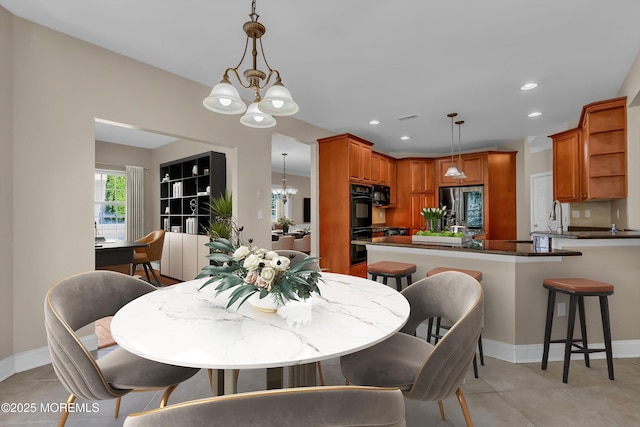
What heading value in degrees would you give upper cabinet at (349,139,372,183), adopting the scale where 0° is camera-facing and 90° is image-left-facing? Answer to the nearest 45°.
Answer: approximately 315°

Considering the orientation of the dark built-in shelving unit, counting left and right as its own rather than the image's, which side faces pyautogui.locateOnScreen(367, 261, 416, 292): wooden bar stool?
left

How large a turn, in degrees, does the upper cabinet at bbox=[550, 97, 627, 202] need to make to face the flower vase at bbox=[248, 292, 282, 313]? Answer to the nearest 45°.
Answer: approximately 45° to its left

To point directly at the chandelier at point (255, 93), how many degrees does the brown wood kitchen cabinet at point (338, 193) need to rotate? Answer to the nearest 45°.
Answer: approximately 45° to its right

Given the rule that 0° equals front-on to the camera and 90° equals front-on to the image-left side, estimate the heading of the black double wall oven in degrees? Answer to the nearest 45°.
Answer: approximately 315°

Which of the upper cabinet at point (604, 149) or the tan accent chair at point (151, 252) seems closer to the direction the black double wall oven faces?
the upper cabinet

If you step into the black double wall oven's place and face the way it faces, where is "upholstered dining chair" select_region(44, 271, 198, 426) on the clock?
The upholstered dining chair is roughly at 2 o'clock from the black double wall oven.

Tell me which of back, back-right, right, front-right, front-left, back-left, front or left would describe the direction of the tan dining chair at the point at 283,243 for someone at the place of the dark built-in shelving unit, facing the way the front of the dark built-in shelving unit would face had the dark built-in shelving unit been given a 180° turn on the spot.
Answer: front-right

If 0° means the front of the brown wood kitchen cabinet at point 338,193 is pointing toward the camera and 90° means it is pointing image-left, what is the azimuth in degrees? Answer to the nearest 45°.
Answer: approximately 315°

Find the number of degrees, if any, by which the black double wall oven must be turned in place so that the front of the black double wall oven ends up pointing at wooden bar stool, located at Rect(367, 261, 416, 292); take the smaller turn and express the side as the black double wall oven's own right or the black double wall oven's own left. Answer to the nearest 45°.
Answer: approximately 45° to the black double wall oven's own right
